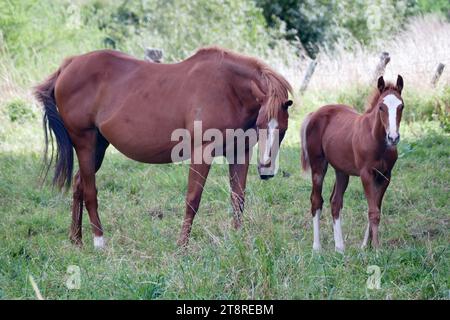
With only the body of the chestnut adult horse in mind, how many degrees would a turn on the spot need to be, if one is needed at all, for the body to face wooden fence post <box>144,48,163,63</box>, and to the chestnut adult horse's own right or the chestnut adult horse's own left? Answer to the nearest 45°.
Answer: approximately 90° to the chestnut adult horse's own left

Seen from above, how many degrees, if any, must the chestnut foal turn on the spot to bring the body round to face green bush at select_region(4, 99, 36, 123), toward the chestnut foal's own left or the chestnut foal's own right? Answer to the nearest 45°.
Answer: approximately 180°

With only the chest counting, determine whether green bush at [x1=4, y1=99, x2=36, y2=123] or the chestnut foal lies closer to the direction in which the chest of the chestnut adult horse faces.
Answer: the chestnut foal

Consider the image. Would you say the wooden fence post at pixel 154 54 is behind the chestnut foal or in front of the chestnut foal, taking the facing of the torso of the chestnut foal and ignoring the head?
behind

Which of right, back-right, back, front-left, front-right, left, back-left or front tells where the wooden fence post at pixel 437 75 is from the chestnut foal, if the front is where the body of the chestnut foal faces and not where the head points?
back-left

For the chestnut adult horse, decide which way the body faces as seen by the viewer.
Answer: to the viewer's right

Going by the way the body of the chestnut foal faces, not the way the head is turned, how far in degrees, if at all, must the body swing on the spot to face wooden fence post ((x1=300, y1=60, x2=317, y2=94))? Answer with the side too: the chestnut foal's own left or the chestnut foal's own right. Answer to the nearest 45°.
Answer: approximately 135° to the chestnut foal's own left
